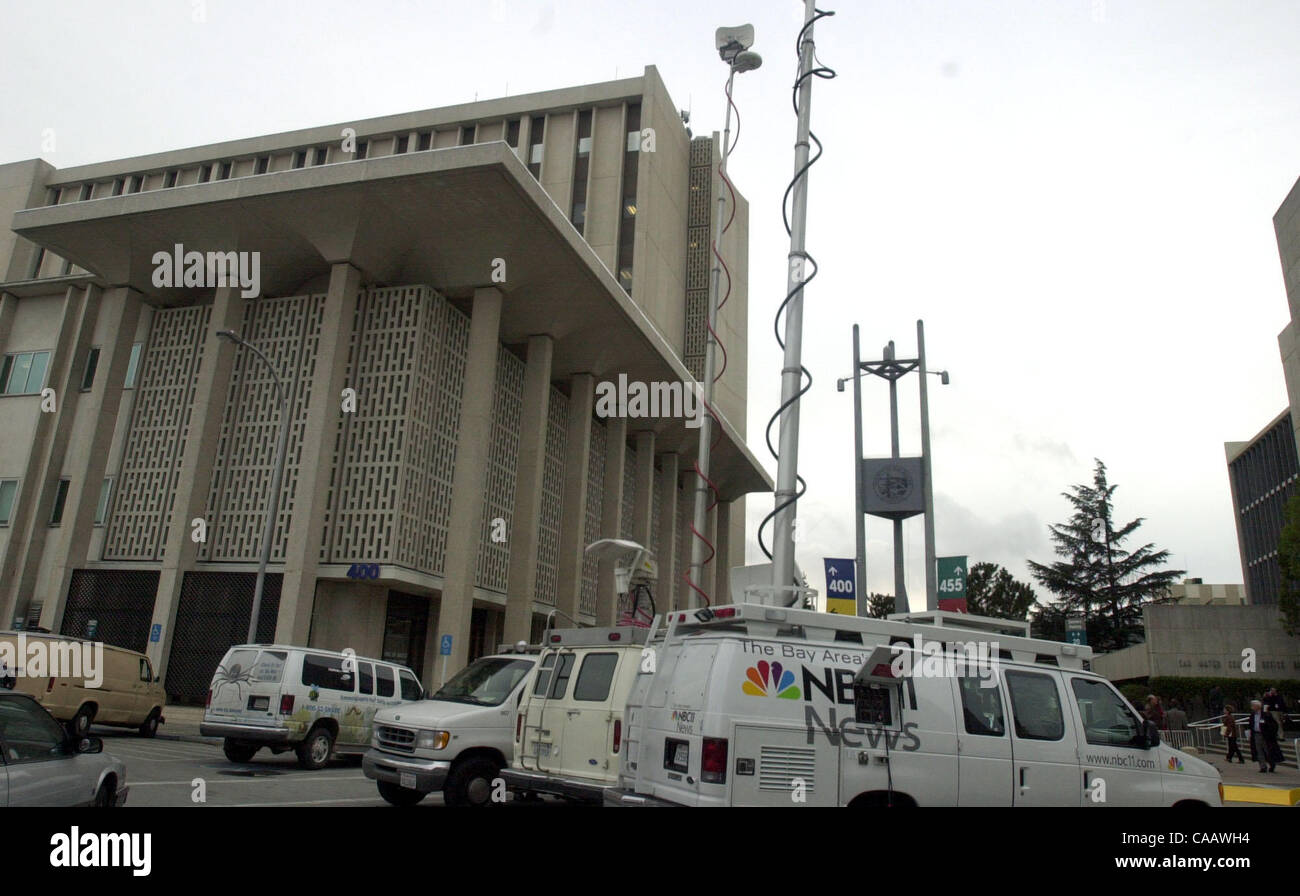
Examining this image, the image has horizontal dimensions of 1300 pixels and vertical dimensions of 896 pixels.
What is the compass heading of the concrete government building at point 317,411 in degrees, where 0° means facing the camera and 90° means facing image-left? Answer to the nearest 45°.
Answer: approximately 315°

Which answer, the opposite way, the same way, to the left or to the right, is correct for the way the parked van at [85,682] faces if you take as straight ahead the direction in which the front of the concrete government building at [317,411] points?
to the left

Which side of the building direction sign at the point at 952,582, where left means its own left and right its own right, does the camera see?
front

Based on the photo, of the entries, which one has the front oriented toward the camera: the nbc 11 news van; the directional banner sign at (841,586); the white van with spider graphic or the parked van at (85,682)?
the directional banner sign

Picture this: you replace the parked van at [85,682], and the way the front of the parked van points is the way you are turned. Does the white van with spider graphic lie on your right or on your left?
on your right

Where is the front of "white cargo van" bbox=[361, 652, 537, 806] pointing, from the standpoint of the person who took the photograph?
facing the viewer and to the left of the viewer

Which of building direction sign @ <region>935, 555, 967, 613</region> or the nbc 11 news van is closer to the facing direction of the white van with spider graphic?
the building direction sign

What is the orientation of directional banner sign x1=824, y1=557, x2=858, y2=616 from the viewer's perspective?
toward the camera

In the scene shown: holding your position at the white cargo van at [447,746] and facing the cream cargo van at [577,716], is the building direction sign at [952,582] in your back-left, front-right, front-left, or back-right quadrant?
front-left

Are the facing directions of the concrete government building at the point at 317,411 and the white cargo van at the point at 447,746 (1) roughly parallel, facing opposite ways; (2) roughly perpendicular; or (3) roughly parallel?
roughly perpendicular

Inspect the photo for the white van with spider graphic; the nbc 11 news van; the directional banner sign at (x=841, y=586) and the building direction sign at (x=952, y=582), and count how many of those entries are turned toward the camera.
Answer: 2

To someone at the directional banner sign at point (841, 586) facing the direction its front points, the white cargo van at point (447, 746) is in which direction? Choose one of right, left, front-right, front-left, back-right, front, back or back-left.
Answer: front-right

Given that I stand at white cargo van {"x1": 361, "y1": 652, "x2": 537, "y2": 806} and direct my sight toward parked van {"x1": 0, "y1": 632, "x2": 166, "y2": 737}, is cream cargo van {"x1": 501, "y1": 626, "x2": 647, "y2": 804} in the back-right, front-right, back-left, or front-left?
back-right
